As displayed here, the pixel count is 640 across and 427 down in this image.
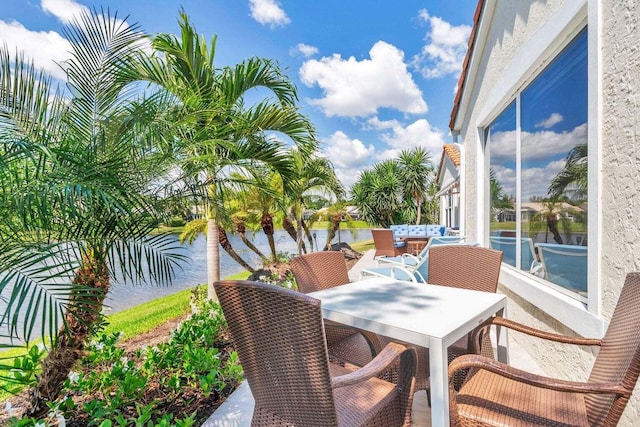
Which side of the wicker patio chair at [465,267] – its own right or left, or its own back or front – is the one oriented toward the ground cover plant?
front

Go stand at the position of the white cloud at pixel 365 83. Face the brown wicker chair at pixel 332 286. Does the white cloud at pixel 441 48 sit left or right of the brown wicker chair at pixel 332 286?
left

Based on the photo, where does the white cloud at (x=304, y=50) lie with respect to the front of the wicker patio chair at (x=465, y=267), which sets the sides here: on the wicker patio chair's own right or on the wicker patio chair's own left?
on the wicker patio chair's own right

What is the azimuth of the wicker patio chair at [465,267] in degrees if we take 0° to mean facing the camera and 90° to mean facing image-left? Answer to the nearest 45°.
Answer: approximately 45°

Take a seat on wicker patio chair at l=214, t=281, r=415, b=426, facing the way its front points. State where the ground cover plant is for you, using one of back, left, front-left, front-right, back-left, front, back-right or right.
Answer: left

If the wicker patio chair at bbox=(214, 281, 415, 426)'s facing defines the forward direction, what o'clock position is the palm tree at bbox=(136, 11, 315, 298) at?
The palm tree is roughly at 10 o'clock from the wicker patio chair.

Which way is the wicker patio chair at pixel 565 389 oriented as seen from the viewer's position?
to the viewer's left

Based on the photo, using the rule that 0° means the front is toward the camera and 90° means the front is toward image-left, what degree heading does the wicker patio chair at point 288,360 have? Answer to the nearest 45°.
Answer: approximately 225°

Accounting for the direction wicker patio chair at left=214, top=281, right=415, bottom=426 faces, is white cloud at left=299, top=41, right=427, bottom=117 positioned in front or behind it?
in front

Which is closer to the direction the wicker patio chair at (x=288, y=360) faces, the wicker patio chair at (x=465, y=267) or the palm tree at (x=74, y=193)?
the wicker patio chair

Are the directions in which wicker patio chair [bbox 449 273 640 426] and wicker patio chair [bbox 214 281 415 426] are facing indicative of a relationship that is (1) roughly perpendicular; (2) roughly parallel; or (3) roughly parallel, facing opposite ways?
roughly perpendicular

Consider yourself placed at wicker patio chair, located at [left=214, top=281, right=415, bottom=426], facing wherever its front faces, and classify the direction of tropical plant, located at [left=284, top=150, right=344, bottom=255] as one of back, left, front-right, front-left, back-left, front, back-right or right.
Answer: front-left

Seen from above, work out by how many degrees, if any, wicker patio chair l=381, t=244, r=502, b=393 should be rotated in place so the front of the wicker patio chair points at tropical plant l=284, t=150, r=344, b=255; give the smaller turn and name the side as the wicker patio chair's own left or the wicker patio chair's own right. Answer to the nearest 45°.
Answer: approximately 90° to the wicker patio chair's own right

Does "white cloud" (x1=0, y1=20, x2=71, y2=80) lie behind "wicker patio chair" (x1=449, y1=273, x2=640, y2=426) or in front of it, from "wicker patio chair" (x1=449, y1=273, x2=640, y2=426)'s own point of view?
in front

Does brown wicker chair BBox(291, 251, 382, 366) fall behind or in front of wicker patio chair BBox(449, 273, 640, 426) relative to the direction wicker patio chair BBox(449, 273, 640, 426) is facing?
in front

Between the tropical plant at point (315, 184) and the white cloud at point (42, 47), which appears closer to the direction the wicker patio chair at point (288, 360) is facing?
the tropical plant
